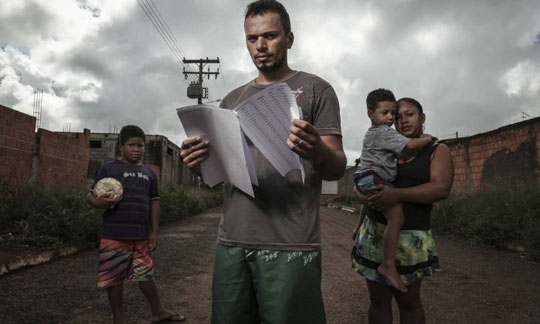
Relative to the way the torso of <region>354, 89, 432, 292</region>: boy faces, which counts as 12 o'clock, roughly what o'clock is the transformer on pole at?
The transformer on pole is roughly at 8 o'clock from the boy.

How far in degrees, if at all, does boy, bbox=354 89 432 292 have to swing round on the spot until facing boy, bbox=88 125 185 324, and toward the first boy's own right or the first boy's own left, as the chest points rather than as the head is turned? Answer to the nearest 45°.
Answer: approximately 180°

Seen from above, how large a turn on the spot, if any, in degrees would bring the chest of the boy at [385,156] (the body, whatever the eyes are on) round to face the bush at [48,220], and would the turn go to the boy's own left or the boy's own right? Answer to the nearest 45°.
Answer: approximately 135° to the boy's own left

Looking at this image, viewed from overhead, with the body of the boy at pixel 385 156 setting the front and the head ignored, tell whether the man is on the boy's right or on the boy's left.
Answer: on the boy's right

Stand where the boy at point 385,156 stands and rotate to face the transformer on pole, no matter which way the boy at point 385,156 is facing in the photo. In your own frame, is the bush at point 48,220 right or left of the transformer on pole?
left

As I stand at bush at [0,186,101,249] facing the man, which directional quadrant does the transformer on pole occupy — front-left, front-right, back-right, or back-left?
back-left

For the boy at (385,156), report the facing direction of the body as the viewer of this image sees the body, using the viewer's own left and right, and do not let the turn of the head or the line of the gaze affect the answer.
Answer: facing to the right of the viewer
